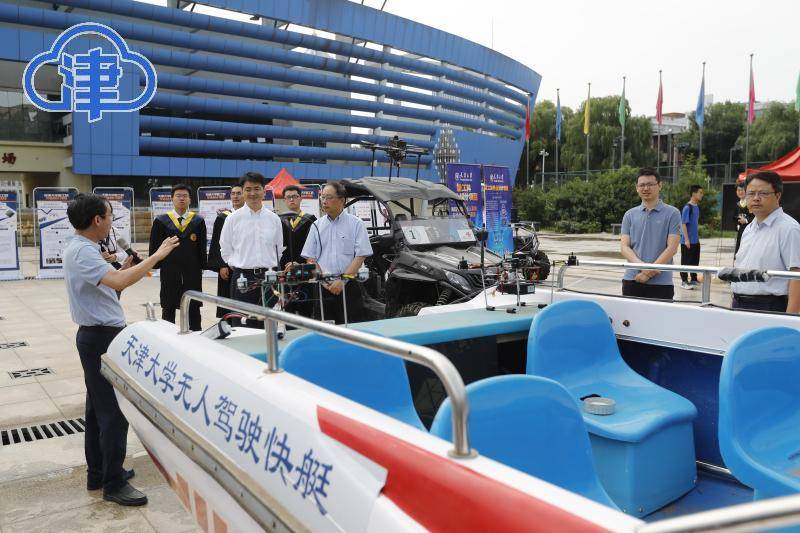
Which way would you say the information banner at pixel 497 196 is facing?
toward the camera

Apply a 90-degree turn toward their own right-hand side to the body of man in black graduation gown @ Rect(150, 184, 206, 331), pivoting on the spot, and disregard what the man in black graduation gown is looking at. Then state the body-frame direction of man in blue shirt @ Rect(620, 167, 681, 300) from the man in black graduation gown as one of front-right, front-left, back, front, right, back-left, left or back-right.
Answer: back-left

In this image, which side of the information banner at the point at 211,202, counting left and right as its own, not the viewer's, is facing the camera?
front

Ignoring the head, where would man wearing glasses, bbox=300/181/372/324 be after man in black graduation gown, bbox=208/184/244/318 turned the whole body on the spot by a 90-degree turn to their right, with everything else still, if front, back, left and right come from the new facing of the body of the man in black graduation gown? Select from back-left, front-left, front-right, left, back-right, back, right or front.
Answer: back-left

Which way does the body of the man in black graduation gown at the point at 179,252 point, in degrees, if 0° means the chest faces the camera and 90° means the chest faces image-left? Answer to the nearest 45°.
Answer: approximately 0°

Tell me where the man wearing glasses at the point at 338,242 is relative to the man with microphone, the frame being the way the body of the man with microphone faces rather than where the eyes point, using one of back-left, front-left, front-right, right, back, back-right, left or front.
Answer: front-left

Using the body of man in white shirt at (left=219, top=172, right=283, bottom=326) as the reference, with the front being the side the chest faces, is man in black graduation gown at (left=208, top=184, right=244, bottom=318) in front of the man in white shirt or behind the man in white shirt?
behind

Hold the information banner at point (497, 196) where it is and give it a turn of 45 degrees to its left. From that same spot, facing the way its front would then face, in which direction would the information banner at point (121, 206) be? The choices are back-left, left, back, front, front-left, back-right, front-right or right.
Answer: back-right

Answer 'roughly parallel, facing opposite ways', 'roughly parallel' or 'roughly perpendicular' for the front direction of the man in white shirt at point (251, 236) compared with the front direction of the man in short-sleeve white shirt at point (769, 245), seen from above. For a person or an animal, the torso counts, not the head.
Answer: roughly perpendicular

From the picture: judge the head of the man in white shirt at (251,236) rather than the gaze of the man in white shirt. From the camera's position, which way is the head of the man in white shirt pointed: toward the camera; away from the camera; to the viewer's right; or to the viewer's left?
toward the camera

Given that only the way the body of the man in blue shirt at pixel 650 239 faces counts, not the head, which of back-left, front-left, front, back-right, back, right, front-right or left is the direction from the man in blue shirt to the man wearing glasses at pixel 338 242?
right

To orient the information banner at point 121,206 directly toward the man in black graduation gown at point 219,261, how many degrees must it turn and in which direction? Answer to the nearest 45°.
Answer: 0° — it already faces them

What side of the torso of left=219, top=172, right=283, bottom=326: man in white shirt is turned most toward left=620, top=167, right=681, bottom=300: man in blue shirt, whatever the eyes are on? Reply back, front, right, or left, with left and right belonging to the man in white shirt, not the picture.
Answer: left

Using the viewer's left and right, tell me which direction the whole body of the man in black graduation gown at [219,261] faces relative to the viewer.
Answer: facing the viewer

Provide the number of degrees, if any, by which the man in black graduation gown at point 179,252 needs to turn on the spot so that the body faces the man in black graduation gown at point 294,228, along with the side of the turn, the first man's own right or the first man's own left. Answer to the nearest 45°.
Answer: approximately 90° to the first man's own left

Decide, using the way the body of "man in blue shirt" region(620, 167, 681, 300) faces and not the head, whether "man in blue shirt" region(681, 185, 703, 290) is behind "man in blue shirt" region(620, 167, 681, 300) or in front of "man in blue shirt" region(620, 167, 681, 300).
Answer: behind
